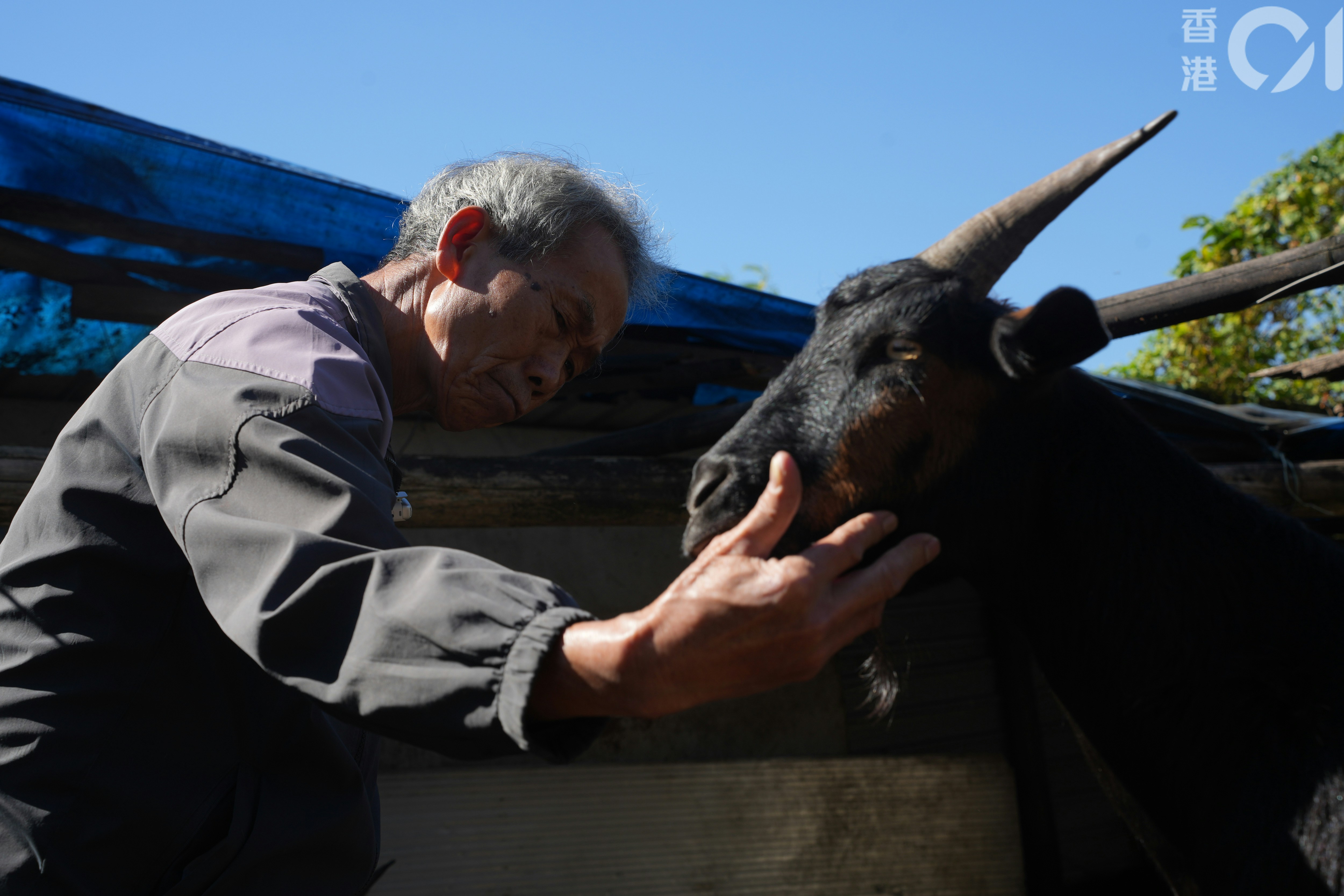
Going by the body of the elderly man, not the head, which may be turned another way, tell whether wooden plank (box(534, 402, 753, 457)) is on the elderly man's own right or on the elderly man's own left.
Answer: on the elderly man's own left

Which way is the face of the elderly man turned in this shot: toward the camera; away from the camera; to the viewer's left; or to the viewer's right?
to the viewer's right

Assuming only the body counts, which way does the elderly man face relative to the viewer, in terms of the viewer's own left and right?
facing to the right of the viewer

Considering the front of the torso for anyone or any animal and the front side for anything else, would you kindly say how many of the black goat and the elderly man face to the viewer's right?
1

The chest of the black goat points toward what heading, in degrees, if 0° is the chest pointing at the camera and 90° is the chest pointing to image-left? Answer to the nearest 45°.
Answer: approximately 90°

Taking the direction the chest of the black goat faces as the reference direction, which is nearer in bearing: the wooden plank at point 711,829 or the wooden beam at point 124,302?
the wooden beam

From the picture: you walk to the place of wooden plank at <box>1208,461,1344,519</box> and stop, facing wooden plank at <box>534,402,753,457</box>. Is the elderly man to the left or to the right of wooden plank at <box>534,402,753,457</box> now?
left

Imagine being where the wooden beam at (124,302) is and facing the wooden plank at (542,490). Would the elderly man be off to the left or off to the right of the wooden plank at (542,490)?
right

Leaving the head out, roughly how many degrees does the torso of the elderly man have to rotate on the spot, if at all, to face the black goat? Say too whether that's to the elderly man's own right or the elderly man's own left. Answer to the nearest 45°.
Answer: approximately 45° to the elderly man's own left

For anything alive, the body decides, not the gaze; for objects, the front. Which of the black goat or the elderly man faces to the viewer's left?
the black goat
